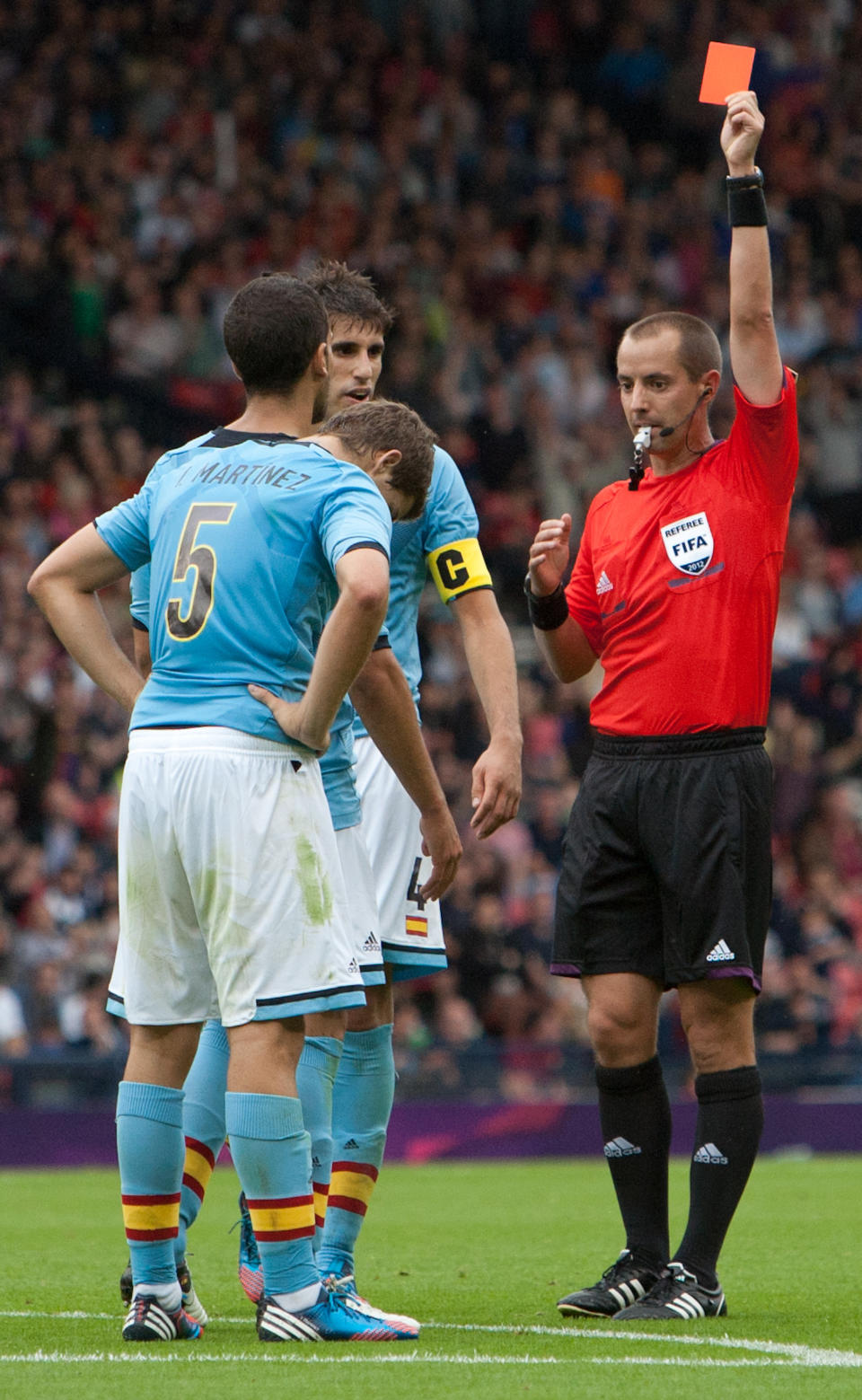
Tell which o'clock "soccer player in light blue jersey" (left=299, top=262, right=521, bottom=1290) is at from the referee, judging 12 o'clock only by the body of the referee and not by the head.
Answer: The soccer player in light blue jersey is roughly at 2 o'clock from the referee.

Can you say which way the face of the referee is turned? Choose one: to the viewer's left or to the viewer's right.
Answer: to the viewer's left

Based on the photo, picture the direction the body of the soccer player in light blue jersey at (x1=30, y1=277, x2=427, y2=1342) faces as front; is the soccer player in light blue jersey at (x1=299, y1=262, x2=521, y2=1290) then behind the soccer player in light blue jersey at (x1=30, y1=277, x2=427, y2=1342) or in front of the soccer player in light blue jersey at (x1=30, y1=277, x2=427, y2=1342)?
in front

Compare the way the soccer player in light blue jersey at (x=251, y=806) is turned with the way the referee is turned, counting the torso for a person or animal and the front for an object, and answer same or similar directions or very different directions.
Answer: very different directions

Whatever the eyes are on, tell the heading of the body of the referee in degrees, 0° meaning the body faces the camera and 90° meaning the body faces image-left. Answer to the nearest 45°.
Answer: approximately 45°

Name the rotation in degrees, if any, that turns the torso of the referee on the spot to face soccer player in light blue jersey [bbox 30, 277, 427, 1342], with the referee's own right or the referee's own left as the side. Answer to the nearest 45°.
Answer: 0° — they already face them

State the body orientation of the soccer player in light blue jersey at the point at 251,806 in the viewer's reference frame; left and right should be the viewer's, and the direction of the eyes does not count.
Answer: facing away from the viewer and to the right of the viewer
